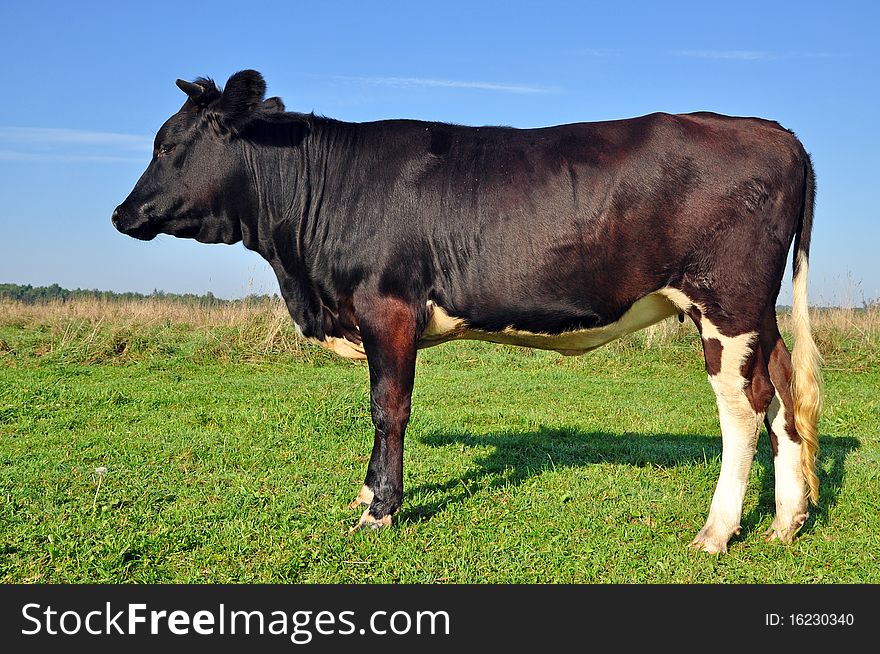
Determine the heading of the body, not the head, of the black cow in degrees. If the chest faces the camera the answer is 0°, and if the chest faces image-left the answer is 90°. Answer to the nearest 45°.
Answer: approximately 90°
